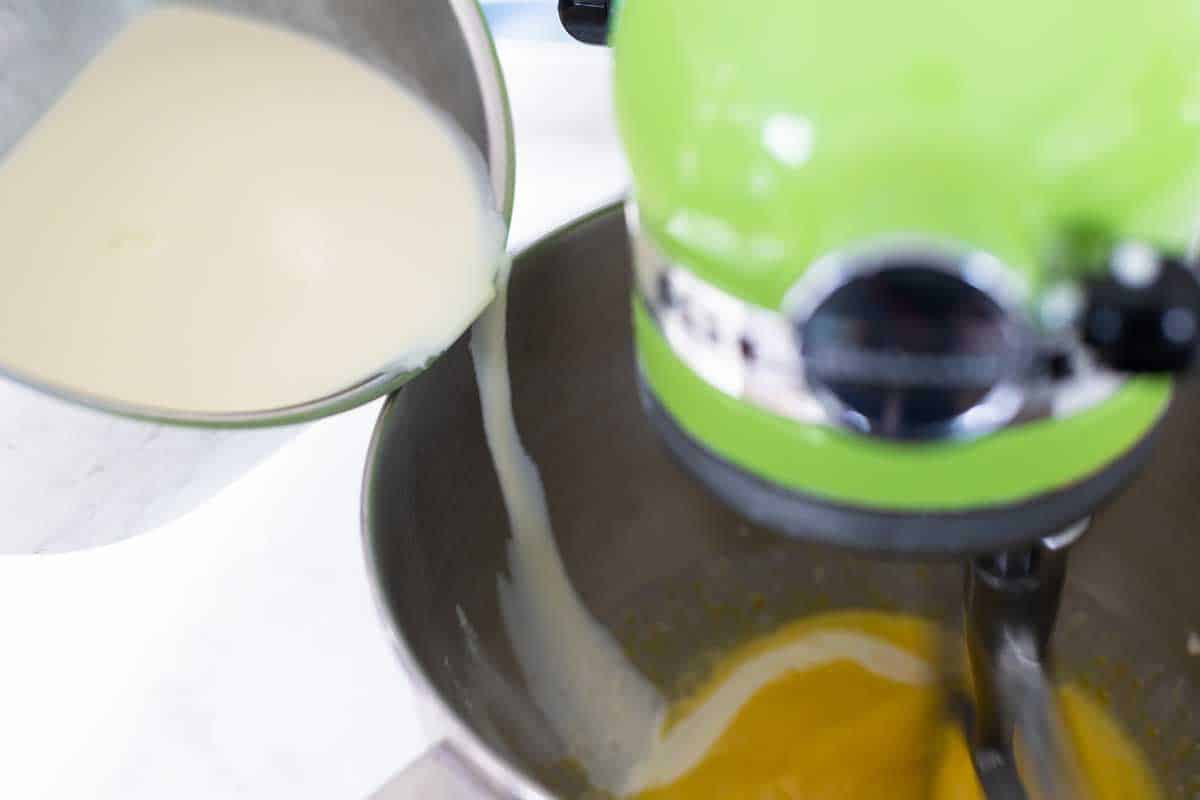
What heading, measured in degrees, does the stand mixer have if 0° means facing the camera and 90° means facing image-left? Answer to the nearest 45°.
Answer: approximately 0°
